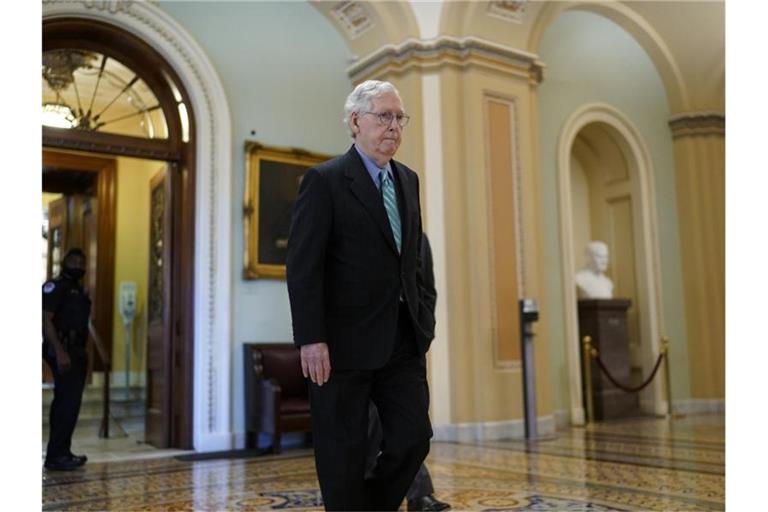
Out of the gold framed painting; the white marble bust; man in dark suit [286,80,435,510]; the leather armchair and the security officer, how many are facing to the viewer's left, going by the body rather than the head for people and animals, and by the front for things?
0

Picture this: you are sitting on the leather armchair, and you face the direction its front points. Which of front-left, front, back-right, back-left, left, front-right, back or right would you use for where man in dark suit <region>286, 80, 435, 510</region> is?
front-right

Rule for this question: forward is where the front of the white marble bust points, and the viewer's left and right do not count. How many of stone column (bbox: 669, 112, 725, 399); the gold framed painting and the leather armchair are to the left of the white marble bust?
1

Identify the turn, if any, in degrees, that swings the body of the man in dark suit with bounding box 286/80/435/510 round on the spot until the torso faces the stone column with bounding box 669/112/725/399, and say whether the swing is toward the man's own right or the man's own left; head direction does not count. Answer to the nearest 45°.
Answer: approximately 90° to the man's own left

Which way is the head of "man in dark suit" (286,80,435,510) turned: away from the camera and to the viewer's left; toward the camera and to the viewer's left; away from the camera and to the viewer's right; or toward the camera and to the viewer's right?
toward the camera and to the viewer's right

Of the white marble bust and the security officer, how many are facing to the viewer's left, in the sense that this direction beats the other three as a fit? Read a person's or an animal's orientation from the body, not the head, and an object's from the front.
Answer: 0

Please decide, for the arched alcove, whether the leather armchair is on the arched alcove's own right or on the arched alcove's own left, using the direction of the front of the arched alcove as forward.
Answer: on the arched alcove's own right

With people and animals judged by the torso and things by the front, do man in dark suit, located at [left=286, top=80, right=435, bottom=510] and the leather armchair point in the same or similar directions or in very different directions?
same or similar directions

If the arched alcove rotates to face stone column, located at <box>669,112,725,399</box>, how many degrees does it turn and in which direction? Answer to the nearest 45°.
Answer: approximately 90° to its left

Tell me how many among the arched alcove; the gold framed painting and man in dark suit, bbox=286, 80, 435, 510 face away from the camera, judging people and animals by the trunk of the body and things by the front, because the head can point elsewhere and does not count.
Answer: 0

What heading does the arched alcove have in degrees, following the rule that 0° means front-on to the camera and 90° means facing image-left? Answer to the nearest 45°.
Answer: approximately 315°

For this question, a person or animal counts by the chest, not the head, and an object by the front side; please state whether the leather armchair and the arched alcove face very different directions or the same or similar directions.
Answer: same or similar directions

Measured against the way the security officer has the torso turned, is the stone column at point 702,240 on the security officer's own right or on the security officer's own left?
on the security officer's own left
